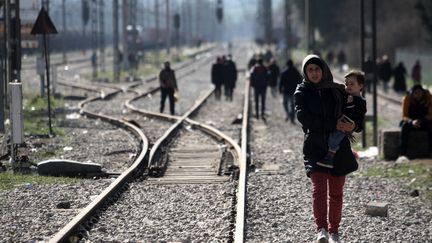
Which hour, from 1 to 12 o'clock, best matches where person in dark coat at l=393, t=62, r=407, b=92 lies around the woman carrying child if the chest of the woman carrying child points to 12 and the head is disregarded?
The person in dark coat is roughly at 6 o'clock from the woman carrying child.
